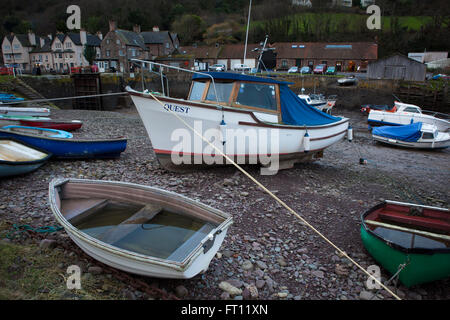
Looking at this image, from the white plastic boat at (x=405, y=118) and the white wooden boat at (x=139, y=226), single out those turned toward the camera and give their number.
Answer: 0

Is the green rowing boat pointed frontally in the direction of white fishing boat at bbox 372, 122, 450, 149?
no

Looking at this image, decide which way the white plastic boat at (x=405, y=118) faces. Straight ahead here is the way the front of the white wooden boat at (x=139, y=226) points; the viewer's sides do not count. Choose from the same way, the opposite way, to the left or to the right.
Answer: the opposite way

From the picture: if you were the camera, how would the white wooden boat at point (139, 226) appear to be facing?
facing away from the viewer and to the left of the viewer

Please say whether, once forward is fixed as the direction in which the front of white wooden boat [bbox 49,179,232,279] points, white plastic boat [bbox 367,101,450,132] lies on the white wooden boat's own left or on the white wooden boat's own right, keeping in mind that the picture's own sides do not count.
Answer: on the white wooden boat's own right

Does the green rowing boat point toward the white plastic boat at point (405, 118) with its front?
no
